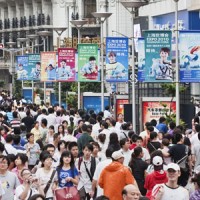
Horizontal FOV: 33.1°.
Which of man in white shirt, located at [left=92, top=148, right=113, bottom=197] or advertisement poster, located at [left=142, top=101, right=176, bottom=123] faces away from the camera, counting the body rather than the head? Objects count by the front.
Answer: the man in white shirt

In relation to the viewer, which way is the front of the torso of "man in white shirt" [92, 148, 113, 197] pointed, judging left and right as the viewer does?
facing away from the viewer

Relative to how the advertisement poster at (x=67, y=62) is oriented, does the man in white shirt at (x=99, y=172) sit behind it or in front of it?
in front

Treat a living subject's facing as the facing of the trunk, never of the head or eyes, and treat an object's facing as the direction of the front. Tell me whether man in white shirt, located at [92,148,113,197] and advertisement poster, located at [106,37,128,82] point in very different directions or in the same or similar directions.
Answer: very different directions

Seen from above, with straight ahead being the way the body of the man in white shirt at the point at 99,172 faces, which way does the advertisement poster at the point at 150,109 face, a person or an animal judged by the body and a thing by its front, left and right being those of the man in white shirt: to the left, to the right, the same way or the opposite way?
the opposite way

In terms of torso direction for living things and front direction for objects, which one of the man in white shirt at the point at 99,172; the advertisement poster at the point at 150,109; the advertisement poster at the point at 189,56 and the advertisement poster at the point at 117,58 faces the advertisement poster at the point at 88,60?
the man in white shirt

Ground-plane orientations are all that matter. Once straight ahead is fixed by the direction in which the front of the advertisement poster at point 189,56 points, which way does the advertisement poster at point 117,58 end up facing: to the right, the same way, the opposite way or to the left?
the same way

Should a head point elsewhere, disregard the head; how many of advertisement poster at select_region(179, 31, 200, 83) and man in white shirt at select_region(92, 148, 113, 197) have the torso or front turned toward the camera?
1

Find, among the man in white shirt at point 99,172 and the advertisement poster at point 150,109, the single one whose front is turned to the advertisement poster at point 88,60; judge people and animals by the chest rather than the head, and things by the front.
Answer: the man in white shirt

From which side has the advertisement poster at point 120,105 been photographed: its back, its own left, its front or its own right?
front

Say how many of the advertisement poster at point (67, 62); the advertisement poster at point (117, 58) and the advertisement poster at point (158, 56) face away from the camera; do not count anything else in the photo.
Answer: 0

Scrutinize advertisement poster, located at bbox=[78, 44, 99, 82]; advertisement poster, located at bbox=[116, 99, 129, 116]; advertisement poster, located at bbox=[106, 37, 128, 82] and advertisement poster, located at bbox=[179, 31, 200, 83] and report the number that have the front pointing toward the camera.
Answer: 4

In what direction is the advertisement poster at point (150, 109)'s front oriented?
toward the camera

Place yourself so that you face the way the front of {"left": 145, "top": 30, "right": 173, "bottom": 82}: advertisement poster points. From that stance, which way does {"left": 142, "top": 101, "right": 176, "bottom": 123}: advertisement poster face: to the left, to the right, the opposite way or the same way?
the same way
